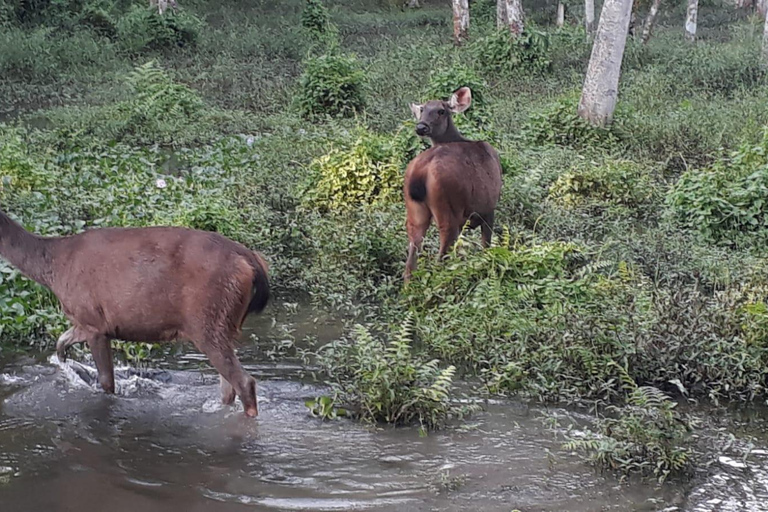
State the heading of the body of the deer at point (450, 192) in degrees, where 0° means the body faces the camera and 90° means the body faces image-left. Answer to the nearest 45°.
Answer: approximately 225°

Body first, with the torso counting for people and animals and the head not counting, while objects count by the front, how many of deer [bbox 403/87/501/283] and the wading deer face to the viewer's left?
1

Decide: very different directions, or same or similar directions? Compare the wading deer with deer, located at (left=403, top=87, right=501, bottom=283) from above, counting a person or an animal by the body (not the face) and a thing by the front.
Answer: very different directions

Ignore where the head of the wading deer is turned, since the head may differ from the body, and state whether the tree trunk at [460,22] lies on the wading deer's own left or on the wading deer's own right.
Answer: on the wading deer's own right

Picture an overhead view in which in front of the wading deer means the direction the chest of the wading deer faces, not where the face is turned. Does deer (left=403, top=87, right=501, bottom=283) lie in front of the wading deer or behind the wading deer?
behind

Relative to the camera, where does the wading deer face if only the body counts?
to the viewer's left

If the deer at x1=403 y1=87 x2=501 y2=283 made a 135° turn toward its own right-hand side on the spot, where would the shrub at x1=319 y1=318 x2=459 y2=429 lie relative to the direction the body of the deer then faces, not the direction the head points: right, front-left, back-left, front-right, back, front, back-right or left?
front

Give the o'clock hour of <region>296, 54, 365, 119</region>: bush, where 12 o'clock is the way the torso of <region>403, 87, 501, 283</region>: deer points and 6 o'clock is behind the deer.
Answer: The bush is roughly at 10 o'clock from the deer.

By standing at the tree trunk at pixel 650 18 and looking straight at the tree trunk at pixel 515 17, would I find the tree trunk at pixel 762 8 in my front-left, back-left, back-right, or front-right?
back-right

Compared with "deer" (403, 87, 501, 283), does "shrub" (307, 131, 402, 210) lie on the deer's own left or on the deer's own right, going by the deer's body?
on the deer's own left

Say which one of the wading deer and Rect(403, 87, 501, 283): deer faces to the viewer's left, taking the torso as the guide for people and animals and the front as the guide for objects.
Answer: the wading deer

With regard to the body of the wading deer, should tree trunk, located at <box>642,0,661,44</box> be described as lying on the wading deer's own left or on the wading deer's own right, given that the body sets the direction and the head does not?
on the wading deer's own right
